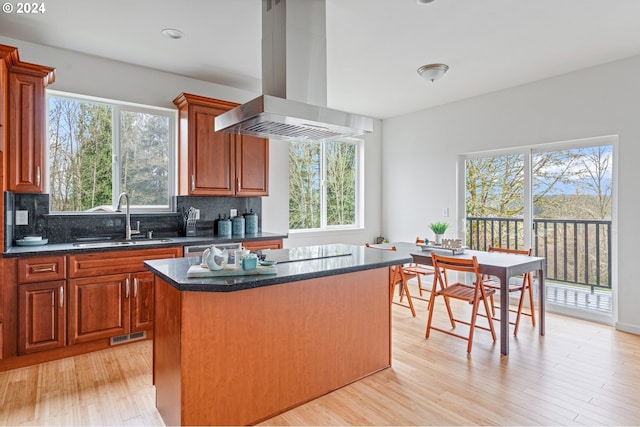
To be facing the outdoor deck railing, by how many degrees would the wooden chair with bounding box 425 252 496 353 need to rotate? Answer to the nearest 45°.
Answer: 0° — it already faces it

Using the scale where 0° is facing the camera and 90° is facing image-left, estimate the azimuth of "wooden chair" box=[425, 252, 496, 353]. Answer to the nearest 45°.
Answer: approximately 225°

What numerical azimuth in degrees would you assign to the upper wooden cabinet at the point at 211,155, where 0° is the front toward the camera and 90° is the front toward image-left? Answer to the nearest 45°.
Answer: approximately 315°

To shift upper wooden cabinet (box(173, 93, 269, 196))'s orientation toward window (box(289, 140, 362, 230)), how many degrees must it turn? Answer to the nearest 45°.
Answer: approximately 90° to its left

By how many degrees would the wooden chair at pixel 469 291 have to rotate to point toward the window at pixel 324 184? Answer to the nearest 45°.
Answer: approximately 90° to its left
